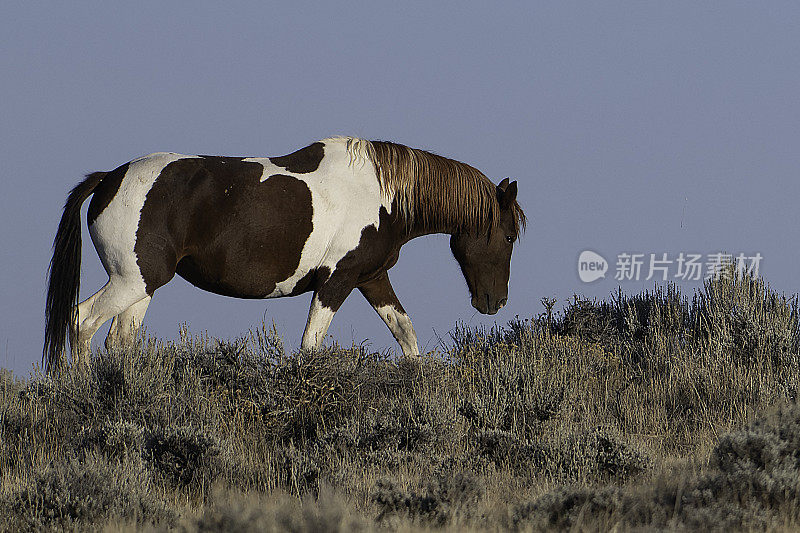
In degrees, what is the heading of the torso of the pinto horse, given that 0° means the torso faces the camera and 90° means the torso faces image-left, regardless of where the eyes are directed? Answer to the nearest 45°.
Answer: approximately 270°
